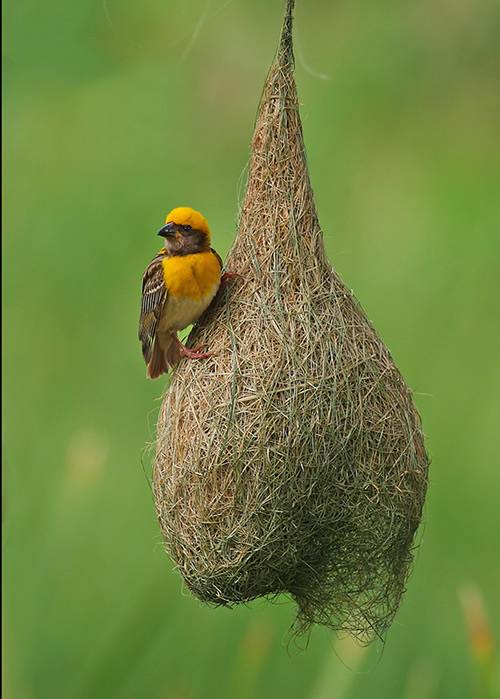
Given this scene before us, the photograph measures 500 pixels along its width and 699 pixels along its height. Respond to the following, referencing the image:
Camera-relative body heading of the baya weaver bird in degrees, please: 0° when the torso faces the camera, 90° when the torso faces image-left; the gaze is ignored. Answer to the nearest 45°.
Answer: approximately 315°
